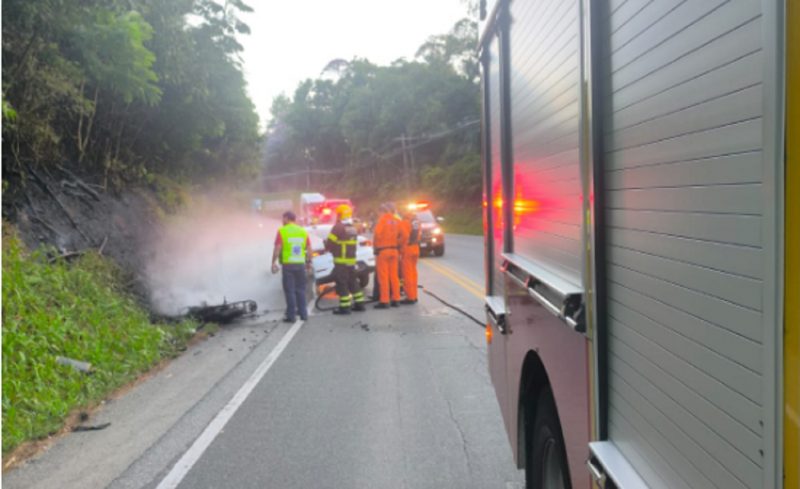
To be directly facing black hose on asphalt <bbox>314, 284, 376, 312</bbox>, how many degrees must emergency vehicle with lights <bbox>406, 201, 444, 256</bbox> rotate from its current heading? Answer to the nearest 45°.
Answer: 0° — it already faces it

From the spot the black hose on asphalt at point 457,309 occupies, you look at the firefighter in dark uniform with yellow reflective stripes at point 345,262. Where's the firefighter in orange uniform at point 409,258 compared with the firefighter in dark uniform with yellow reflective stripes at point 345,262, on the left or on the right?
right

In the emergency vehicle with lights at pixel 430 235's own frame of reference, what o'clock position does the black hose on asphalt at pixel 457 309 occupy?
The black hose on asphalt is roughly at 12 o'clock from the emergency vehicle with lights.

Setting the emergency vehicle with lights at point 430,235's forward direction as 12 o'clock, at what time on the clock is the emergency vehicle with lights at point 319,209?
the emergency vehicle with lights at point 319,209 is roughly at 5 o'clock from the emergency vehicle with lights at point 430,235.

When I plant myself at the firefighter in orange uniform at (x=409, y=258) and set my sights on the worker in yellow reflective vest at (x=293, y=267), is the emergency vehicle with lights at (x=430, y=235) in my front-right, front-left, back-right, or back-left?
back-right
